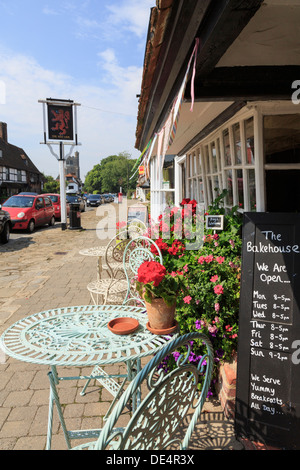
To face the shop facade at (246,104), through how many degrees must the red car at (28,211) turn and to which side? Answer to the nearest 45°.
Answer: approximately 45° to its left

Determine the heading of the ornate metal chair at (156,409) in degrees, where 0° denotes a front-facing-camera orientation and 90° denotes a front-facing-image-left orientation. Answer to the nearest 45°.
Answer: approximately 135°

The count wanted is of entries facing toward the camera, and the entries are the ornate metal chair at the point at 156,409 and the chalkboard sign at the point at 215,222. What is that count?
1

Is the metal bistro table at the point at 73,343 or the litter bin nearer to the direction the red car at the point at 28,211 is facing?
the metal bistro table

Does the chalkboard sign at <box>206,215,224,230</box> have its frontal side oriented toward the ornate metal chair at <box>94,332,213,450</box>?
yes
